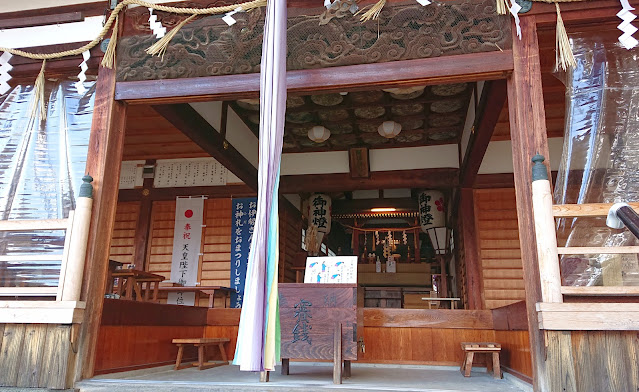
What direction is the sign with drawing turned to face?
toward the camera

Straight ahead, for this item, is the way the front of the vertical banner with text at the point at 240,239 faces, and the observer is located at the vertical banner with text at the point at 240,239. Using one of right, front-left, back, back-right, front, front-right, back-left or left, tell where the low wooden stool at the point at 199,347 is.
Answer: front

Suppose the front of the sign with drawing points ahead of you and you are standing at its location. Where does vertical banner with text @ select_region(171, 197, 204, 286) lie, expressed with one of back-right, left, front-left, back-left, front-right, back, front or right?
back-right

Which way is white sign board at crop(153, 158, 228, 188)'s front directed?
toward the camera

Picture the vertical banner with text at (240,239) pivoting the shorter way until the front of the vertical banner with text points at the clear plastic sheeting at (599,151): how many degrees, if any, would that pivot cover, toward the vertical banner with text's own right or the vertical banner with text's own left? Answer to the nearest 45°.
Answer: approximately 45° to the vertical banner with text's own left

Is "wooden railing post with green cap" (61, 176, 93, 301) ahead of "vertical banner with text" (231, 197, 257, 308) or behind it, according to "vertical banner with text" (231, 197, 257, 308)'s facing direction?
ahead

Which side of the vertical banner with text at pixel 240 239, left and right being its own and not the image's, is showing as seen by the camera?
front

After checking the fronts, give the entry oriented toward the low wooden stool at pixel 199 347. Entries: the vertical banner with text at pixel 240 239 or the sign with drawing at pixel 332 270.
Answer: the vertical banner with text

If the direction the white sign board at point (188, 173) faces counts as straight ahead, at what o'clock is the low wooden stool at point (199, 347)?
The low wooden stool is roughly at 12 o'clock from the white sign board.

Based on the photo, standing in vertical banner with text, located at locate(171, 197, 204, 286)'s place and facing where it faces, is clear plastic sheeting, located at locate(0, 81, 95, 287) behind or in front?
in front

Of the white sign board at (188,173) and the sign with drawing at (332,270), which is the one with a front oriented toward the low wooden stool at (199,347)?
the white sign board
